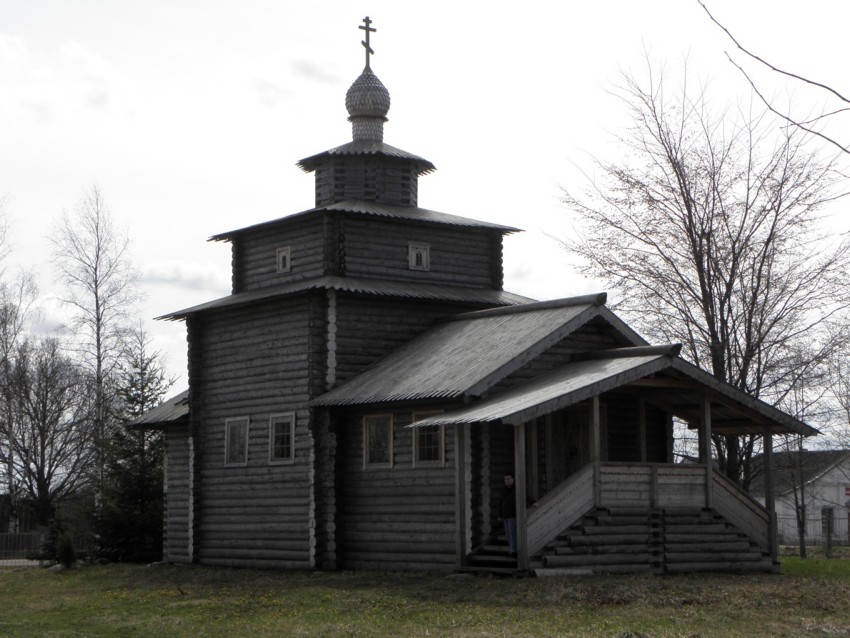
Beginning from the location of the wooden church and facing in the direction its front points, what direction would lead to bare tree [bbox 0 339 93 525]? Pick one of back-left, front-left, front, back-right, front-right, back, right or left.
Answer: back

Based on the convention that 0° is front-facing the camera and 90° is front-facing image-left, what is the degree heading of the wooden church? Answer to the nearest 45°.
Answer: approximately 315°

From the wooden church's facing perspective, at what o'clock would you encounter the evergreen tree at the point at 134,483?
The evergreen tree is roughly at 6 o'clock from the wooden church.

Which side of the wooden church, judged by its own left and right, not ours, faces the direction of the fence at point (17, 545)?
back
